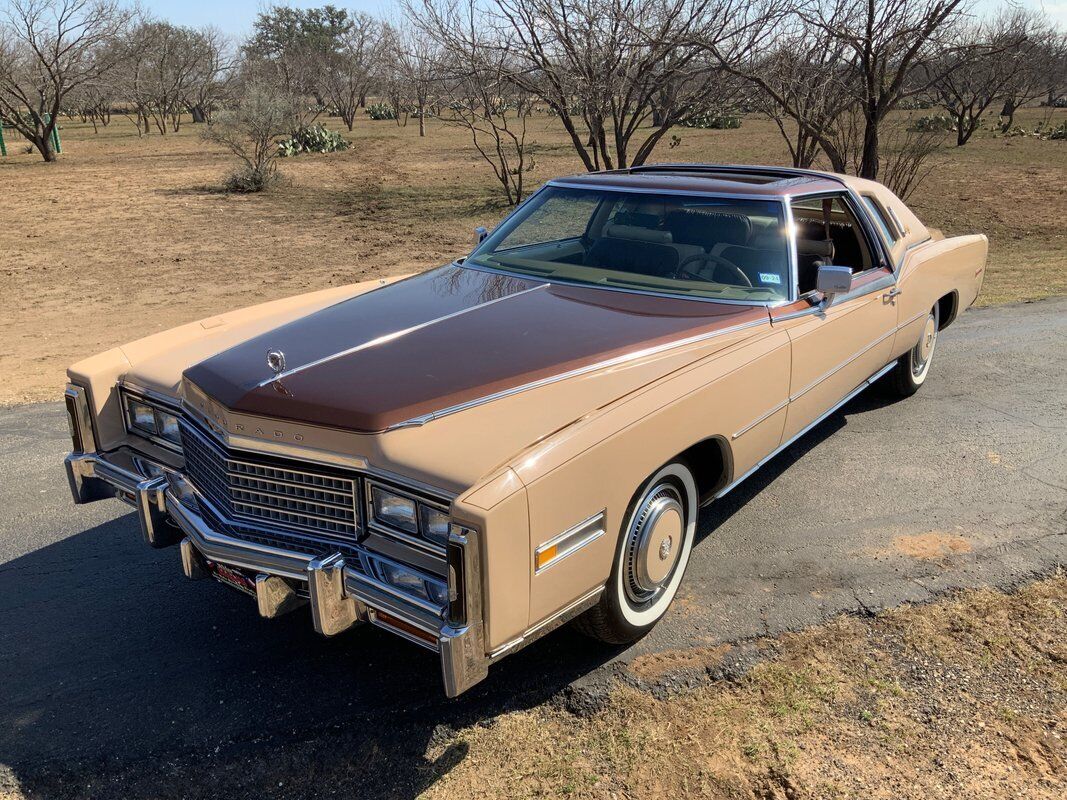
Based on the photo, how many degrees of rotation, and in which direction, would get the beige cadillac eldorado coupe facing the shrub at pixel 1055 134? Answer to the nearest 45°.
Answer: approximately 180°

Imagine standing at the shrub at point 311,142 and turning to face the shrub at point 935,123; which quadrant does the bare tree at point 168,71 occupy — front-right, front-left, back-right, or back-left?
back-left

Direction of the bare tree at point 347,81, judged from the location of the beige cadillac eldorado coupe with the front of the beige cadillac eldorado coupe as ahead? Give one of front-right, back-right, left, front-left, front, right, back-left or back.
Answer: back-right

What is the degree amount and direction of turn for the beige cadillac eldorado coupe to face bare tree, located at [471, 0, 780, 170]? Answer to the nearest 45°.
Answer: approximately 135° to its right

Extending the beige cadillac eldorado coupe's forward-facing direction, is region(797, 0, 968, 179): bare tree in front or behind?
behind

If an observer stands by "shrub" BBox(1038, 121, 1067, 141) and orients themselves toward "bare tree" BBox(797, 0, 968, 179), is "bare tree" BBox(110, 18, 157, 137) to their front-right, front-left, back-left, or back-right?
front-right

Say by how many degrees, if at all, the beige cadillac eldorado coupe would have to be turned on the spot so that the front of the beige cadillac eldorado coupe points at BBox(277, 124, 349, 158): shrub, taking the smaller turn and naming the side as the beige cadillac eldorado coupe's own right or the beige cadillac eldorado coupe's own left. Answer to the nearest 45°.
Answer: approximately 135° to the beige cadillac eldorado coupe's own right

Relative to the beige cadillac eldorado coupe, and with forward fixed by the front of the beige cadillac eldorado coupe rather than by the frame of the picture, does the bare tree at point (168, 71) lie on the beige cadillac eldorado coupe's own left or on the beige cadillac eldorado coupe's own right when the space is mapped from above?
on the beige cadillac eldorado coupe's own right

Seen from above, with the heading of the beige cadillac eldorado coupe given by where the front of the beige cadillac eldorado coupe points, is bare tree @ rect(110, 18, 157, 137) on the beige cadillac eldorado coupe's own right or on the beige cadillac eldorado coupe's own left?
on the beige cadillac eldorado coupe's own right

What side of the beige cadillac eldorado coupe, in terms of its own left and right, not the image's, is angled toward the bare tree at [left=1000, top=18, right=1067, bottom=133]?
back

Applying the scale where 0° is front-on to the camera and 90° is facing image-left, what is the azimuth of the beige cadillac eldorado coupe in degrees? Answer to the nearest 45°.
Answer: approximately 45°
